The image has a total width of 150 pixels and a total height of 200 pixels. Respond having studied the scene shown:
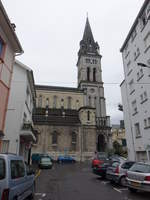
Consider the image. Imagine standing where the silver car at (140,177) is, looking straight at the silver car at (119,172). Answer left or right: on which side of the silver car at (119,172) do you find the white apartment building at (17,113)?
left

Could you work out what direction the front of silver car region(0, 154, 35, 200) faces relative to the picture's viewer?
facing away from the viewer and to the right of the viewer

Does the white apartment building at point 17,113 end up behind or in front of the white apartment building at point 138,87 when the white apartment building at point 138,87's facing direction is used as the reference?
in front

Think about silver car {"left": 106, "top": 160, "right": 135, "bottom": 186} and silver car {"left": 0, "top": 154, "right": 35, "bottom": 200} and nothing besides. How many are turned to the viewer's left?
0

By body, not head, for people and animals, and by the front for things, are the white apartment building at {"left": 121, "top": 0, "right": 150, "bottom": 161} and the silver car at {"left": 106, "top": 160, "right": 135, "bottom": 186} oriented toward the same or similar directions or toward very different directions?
very different directions

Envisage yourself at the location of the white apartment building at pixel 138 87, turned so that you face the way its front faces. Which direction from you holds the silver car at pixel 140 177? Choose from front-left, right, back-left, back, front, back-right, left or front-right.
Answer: front-left
